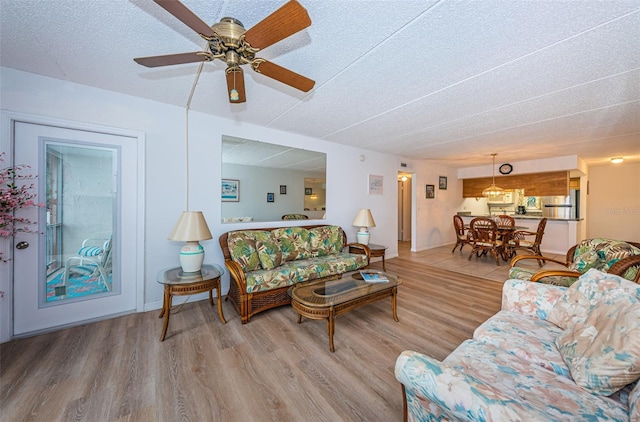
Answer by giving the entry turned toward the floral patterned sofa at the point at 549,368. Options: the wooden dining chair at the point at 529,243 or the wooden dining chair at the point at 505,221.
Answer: the wooden dining chair at the point at 505,221

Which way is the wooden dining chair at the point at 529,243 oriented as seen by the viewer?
to the viewer's left

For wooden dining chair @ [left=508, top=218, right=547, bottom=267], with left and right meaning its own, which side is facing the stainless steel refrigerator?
right

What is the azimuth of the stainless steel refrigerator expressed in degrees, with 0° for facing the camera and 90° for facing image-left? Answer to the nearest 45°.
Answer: approximately 0°
